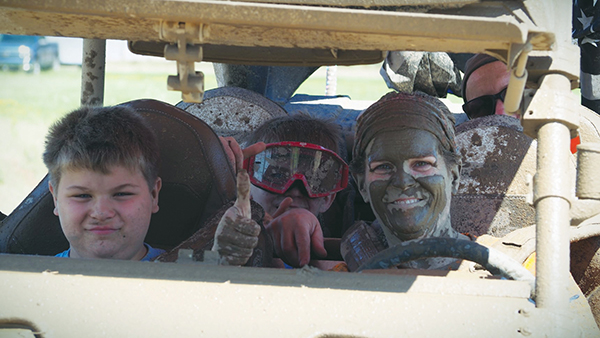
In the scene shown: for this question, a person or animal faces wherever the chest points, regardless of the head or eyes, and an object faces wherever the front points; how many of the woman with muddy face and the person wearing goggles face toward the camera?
2

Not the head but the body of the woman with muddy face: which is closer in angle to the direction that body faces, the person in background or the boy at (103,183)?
the boy

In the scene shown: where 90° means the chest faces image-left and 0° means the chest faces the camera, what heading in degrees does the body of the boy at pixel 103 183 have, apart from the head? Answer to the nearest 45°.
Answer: approximately 0°

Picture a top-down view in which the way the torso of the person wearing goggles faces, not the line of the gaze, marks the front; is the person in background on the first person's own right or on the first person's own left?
on the first person's own left

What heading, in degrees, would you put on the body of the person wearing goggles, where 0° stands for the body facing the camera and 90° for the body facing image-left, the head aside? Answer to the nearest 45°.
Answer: approximately 0°

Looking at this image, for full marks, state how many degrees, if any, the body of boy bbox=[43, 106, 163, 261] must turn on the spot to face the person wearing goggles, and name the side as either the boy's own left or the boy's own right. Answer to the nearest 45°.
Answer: approximately 135° to the boy's own left
